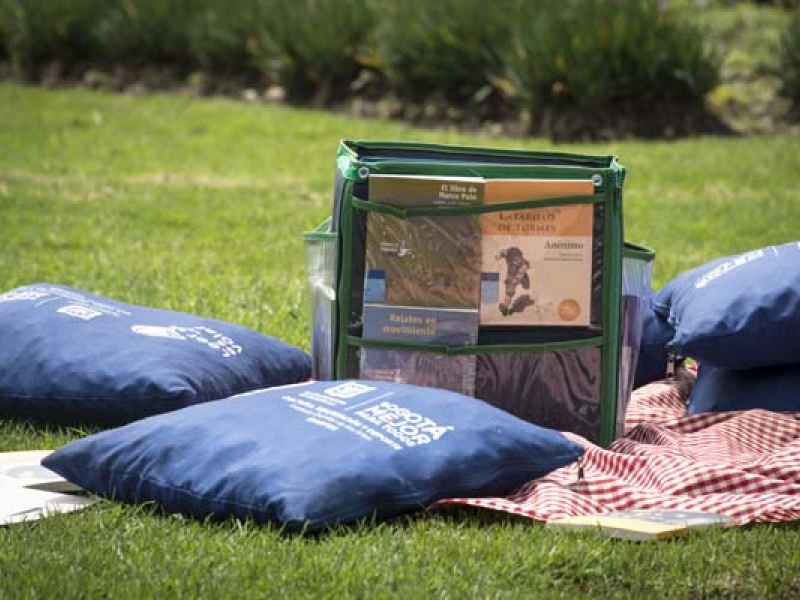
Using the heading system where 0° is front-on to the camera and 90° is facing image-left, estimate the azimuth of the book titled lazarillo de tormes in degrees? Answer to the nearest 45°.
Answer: approximately 0°

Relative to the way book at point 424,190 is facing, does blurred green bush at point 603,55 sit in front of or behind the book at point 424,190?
behind

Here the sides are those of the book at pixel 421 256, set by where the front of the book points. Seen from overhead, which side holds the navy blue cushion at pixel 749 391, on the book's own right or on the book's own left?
on the book's own left

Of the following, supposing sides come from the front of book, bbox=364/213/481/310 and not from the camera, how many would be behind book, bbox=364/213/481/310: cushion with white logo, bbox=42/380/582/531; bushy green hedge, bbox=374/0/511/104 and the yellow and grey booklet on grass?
1

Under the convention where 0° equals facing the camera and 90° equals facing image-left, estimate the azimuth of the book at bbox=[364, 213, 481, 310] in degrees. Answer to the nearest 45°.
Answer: approximately 0°

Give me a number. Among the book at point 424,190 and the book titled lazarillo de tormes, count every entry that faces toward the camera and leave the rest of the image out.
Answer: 2

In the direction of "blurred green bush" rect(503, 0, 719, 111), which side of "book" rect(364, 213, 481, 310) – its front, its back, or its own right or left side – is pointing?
back
